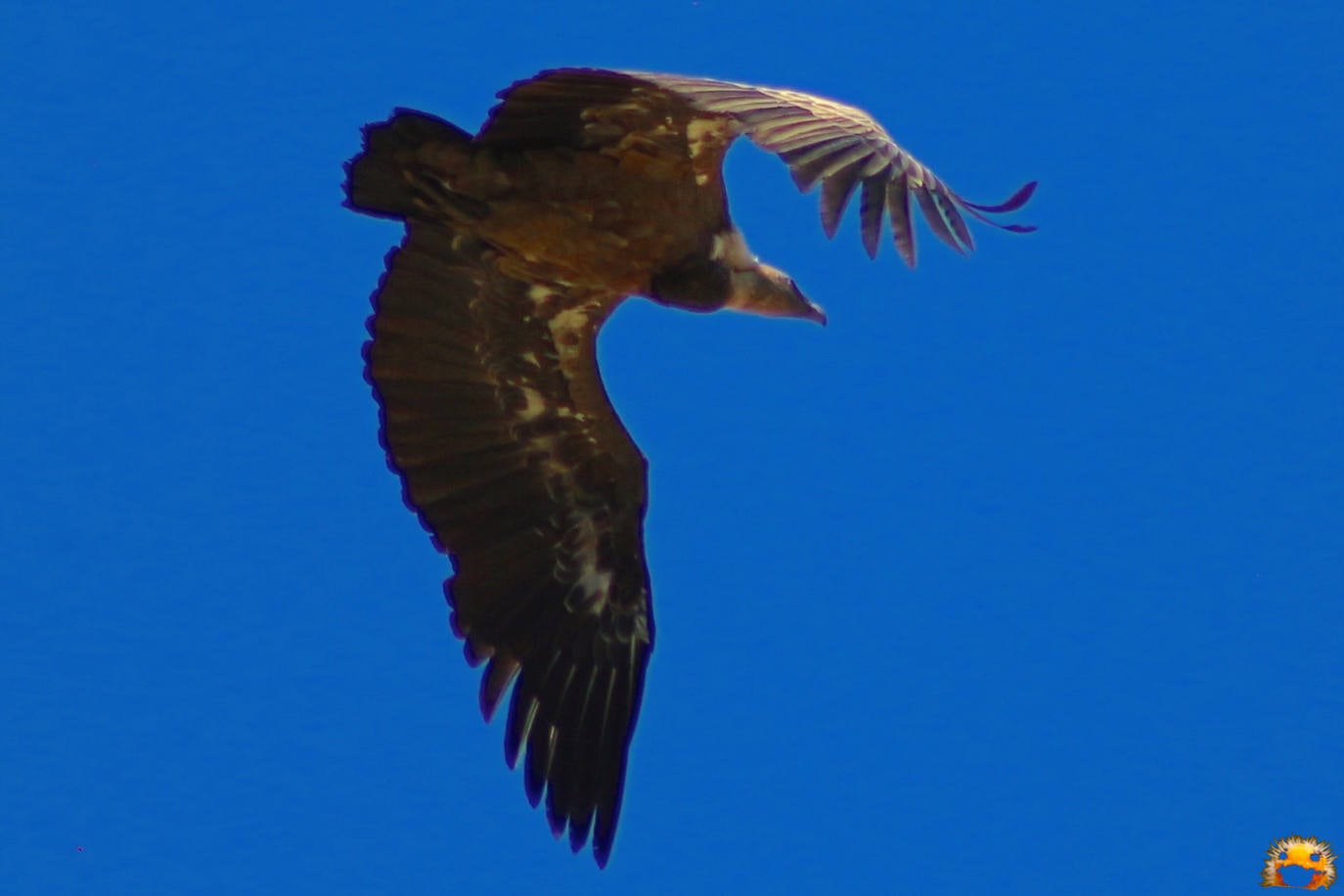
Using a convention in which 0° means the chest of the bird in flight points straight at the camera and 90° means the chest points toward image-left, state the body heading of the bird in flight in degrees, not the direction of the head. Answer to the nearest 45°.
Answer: approximately 270°
